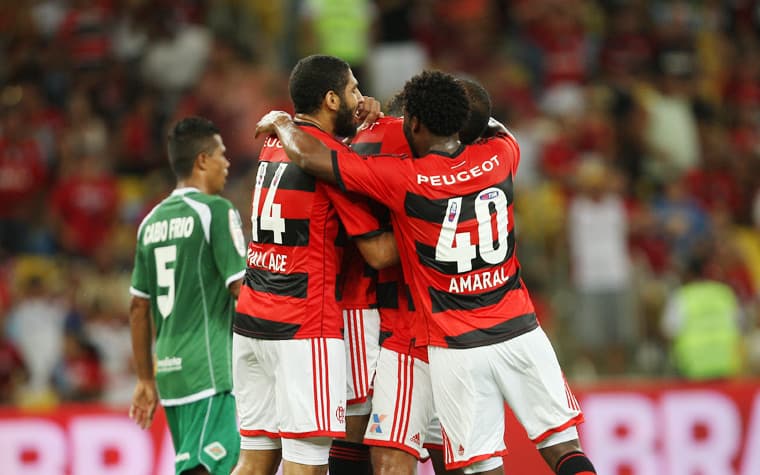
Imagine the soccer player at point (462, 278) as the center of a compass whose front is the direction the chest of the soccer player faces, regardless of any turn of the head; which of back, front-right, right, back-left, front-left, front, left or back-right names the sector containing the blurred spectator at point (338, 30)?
front-right

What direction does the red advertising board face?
toward the camera

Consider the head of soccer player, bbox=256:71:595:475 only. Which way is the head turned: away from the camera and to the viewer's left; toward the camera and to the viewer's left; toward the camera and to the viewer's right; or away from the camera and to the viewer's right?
away from the camera and to the viewer's left

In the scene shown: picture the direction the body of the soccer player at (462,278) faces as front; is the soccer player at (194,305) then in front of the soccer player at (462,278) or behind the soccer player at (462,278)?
in front

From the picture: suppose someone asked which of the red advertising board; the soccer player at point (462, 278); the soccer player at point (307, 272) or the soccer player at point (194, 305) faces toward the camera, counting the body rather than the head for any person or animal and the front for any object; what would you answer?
the red advertising board

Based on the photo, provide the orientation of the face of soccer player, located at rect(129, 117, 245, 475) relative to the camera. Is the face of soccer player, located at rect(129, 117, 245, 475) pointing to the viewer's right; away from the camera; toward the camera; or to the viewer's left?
to the viewer's right

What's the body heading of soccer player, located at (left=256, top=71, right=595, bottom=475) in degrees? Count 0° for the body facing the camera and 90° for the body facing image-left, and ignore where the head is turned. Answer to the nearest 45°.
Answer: approximately 135°

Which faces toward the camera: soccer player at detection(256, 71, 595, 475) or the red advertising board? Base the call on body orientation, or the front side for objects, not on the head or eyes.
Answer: the red advertising board

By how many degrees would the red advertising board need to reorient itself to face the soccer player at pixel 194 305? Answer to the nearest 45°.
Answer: approximately 45° to its right

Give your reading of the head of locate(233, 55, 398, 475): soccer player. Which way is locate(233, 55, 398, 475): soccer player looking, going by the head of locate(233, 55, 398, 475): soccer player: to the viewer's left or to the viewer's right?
to the viewer's right

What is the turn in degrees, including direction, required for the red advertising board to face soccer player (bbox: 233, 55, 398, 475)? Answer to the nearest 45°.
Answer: approximately 45° to its right

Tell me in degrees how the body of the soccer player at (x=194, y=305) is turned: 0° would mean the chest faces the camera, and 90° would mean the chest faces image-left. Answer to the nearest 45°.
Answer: approximately 225°

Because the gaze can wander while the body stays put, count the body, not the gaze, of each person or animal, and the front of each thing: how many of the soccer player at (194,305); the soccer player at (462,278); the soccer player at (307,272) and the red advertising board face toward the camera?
1

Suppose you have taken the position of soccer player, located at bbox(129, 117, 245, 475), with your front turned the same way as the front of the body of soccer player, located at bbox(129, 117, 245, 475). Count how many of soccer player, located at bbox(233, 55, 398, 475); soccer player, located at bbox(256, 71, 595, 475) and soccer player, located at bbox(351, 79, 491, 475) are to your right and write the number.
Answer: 3
